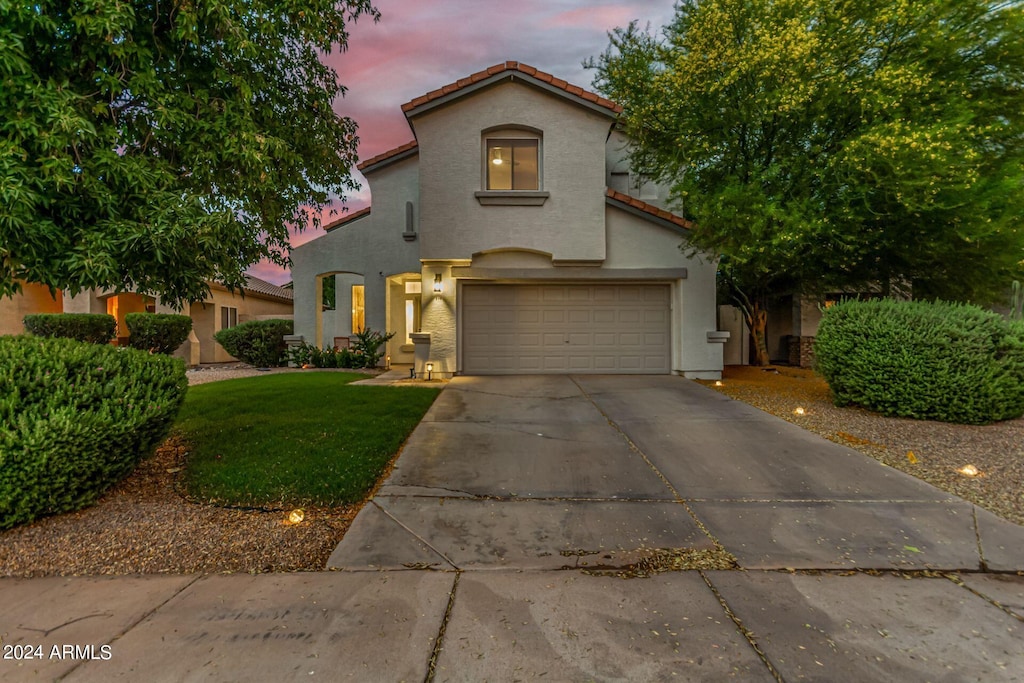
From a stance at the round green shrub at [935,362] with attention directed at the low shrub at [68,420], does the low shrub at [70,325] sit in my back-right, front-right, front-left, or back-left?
front-right

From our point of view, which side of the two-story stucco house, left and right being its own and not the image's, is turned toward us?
front

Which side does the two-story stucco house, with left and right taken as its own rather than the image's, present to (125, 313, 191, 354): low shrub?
right

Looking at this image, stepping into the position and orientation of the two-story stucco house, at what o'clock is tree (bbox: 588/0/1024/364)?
The tree is roughly at 10 o'clock from the two-story stucco house.

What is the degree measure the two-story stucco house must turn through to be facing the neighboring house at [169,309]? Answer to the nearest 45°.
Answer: approximately 135° to its right

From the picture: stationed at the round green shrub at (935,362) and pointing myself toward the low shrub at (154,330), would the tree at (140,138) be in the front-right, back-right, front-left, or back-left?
front-left

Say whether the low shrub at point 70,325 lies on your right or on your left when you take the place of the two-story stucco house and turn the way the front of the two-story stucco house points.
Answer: on your right

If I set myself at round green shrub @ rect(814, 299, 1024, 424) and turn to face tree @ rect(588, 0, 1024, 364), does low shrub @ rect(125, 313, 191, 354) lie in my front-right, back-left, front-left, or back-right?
front-left

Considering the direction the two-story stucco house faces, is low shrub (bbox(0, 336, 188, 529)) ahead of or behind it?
ahead

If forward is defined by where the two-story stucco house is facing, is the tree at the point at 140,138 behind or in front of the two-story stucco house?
in front

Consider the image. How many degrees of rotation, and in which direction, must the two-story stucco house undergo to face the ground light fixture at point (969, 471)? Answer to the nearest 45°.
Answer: approximately 45° to its left

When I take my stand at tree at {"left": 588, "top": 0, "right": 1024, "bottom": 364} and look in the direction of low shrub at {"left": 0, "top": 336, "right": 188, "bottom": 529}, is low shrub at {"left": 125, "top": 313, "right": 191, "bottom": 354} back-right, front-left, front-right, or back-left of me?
front-right

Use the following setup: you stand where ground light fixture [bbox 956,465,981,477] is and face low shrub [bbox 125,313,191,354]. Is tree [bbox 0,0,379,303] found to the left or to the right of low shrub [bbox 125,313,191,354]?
left
